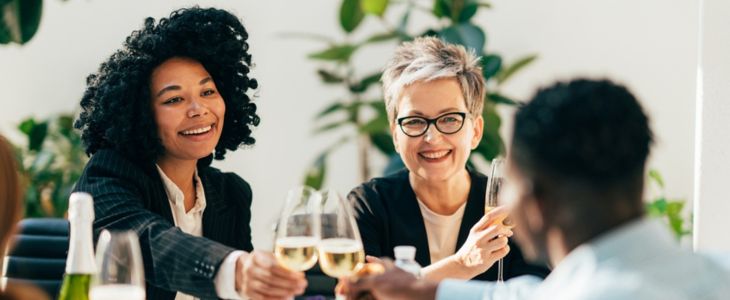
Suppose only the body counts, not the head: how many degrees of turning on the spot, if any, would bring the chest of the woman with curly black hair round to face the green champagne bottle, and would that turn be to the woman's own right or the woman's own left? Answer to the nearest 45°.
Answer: approximately 45° to the woman's own right

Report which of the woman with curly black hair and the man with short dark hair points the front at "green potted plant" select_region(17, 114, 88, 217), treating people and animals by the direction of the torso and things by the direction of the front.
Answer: the man with short dark hair

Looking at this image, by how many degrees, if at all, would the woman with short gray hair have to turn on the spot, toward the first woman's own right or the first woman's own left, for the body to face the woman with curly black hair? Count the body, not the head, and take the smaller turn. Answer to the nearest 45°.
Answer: approximately 90° to the first woman's own right

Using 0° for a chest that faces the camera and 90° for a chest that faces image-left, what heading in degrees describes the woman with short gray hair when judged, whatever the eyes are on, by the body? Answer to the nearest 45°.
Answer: approximately 0°

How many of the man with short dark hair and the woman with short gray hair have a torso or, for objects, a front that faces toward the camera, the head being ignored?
1

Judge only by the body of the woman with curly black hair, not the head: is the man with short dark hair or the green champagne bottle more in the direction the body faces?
the man with short dark hair

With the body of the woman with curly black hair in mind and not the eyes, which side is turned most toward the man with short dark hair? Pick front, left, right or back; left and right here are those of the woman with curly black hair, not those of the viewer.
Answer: front

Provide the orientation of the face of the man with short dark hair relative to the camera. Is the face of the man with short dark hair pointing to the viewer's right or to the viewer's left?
to the viewer's left

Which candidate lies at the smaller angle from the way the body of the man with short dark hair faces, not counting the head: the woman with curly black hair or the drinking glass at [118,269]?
the woman with curly black hair

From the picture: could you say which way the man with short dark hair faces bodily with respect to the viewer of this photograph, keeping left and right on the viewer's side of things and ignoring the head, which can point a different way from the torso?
facing away from the viewer and to the left of the viewer

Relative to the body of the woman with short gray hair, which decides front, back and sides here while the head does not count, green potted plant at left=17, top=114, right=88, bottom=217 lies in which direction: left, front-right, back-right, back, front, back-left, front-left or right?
back-right

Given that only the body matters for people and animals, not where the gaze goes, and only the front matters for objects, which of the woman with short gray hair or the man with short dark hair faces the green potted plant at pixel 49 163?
the man with short dark hair

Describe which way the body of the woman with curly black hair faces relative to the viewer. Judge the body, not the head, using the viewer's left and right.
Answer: facing the viewer and to the right of the viewer
